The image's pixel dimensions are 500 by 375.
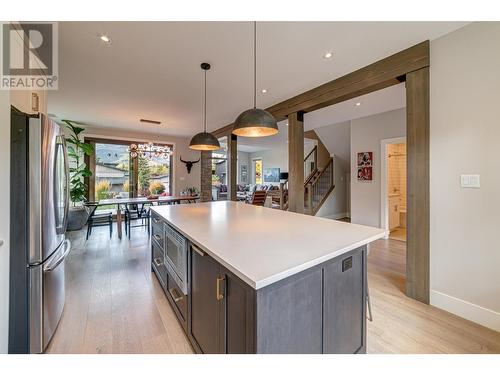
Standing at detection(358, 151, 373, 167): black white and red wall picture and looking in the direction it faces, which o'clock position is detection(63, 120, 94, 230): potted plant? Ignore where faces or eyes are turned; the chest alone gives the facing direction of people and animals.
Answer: The potted plant is roughly at 2 o'clock from the black white and red wall picture.

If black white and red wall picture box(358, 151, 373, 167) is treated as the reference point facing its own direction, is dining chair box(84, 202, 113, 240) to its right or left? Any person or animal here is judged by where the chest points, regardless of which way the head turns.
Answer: on its right

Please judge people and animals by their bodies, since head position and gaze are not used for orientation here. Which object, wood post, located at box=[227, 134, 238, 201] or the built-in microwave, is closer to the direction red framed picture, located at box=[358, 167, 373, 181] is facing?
the built-in microwave

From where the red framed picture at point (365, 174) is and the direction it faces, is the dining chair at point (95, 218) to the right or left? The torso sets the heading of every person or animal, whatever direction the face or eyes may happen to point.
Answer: on its right

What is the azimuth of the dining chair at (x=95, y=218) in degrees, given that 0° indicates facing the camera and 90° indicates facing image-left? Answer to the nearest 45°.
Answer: approximately 270°

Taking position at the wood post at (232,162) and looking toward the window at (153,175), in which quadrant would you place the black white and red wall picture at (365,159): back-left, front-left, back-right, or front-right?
back-right

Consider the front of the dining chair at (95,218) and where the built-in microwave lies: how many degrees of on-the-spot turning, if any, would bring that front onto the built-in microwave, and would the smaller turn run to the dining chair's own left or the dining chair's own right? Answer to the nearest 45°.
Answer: approximately 90° to the dining chair's own right

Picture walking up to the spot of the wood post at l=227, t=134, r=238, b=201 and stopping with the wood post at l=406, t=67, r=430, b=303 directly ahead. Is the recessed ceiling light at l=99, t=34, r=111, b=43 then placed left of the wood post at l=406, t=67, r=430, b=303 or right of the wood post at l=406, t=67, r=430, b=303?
right
